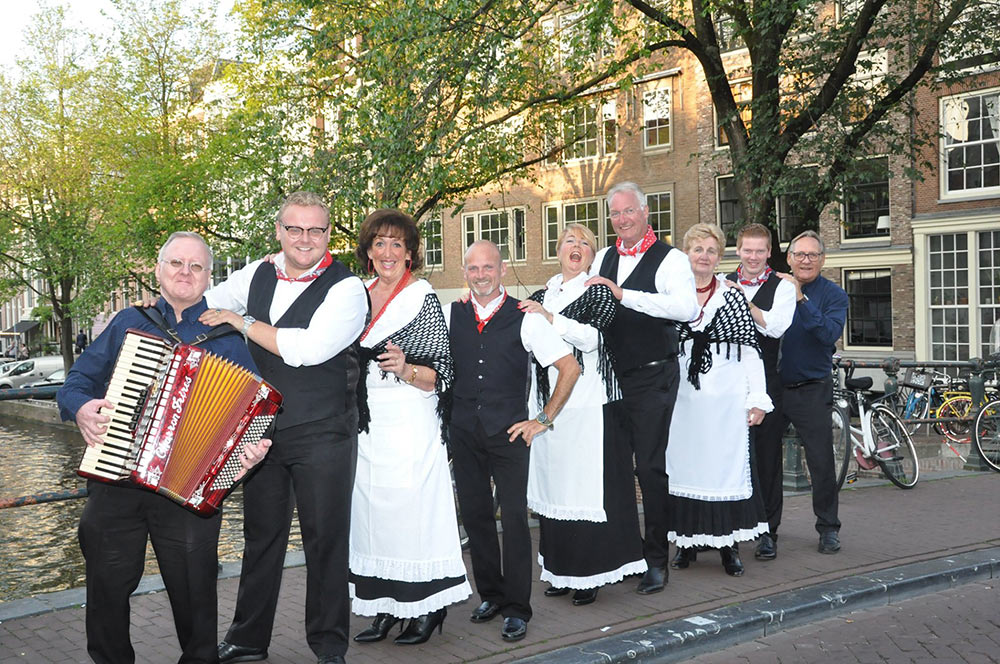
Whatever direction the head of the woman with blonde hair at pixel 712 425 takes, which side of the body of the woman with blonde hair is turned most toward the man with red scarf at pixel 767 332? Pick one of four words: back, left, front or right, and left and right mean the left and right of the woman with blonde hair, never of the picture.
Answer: back

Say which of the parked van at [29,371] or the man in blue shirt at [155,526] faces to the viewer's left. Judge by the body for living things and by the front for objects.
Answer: the parked van

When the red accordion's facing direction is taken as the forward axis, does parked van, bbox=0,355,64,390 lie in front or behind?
behind

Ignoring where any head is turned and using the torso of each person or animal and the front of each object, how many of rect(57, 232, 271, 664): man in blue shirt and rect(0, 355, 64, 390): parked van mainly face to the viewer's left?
1

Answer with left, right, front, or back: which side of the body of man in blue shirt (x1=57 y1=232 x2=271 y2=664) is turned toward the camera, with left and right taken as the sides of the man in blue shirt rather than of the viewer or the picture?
front

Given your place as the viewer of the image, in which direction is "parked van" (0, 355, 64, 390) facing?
facing to the left of the viewer

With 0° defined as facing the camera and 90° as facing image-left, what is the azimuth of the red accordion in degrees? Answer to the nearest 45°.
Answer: approximately 0°

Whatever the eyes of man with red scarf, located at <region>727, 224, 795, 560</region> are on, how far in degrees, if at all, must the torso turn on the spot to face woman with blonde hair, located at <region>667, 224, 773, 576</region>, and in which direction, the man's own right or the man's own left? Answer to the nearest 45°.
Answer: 0° — they already face them

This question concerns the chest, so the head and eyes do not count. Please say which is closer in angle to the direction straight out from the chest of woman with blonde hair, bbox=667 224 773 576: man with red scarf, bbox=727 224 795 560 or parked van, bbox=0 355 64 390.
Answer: the parked van

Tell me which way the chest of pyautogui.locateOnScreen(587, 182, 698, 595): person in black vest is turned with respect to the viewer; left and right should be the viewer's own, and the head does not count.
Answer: facing the viewer and to the left of the viewer
